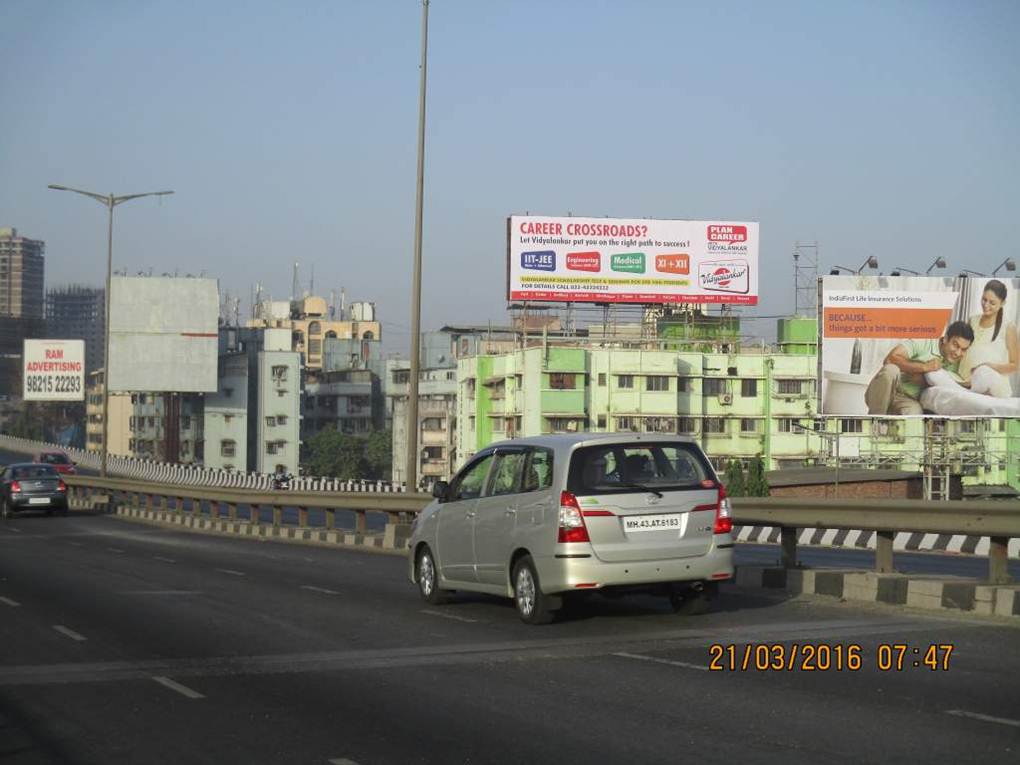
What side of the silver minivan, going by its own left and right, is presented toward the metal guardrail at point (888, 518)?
right

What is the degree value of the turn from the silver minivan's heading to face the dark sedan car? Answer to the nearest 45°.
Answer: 0° — it already faces it

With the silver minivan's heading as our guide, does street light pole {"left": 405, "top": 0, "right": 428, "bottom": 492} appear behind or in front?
in front

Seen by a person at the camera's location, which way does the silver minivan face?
facing away from the viewer and to the left of the viewer
